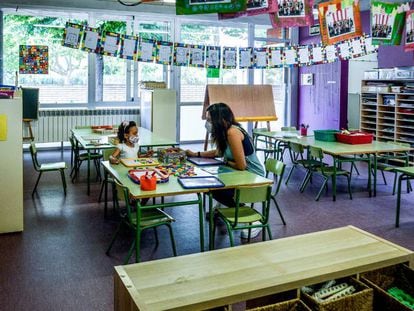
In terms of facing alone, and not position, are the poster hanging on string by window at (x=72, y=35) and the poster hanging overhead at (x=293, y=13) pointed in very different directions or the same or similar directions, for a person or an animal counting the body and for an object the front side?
same or similar directions

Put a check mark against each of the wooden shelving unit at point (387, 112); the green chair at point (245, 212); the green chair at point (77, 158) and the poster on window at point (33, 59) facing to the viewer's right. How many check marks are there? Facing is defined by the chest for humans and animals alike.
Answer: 1

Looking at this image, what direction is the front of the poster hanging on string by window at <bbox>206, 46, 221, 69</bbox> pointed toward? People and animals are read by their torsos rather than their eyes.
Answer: toward the camera

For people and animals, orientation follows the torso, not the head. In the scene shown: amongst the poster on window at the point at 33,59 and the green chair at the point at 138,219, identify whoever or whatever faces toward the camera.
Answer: the poster on window

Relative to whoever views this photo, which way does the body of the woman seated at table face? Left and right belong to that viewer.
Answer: facing to the left of the viewer

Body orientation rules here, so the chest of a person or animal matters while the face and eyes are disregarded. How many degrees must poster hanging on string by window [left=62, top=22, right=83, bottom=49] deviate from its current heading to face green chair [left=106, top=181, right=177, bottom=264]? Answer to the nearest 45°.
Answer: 0° — it already faces it

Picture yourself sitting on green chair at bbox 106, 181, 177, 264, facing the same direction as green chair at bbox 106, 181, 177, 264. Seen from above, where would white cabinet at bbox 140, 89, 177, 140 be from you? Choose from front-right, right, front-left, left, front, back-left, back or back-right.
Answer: front-left

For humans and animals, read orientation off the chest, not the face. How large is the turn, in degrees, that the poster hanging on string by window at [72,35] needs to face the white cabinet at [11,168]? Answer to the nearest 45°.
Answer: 0° — it already faces it

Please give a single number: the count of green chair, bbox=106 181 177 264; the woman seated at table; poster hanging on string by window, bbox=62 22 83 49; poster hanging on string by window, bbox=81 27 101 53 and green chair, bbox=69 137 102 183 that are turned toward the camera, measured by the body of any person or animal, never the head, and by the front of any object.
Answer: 2

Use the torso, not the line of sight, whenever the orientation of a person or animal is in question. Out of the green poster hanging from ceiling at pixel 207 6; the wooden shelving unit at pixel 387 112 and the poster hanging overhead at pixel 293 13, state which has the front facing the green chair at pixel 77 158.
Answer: the wooden shelving unit

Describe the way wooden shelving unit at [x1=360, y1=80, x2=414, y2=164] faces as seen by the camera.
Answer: facing the viewer and to the left of the viewer

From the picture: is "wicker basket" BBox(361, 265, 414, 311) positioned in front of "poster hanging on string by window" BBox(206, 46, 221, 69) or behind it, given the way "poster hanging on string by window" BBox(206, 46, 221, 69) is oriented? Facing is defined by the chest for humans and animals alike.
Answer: in front

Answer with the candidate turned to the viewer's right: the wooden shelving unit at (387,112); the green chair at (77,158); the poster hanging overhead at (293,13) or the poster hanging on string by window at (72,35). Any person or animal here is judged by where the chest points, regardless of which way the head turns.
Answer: the green chair

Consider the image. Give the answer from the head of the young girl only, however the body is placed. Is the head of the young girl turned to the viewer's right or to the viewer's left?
to the viewer's right

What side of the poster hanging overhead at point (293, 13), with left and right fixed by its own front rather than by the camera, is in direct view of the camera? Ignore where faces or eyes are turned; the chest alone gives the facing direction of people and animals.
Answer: front

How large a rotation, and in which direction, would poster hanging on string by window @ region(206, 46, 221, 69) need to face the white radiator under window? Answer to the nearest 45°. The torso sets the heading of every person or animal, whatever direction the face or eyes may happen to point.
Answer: approximately 90° to its right

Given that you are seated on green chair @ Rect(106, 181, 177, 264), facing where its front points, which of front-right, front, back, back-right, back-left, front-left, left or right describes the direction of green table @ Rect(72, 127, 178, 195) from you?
front-left

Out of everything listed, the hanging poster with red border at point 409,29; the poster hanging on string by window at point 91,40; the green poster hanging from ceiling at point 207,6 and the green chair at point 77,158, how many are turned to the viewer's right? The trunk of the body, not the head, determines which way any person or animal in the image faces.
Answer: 1
